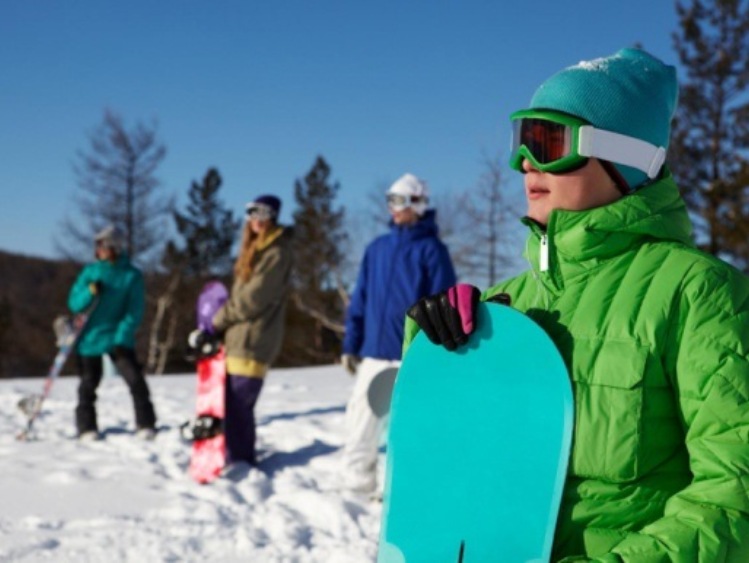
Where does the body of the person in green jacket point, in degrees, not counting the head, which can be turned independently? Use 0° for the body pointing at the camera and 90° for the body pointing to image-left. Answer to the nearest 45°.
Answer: approximately 45°

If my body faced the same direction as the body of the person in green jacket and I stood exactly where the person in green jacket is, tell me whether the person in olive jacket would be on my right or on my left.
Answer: on my right

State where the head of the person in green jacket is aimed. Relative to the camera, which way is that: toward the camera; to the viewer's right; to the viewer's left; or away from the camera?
to the viewer's left

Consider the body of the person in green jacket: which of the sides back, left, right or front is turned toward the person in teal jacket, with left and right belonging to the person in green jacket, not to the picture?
right

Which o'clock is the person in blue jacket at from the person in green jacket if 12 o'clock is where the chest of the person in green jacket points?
The person in blue jacket is roughly at 4 o'clock from the person in green jacket.

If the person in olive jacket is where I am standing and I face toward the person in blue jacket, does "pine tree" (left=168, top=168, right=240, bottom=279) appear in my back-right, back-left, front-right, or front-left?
back-left
